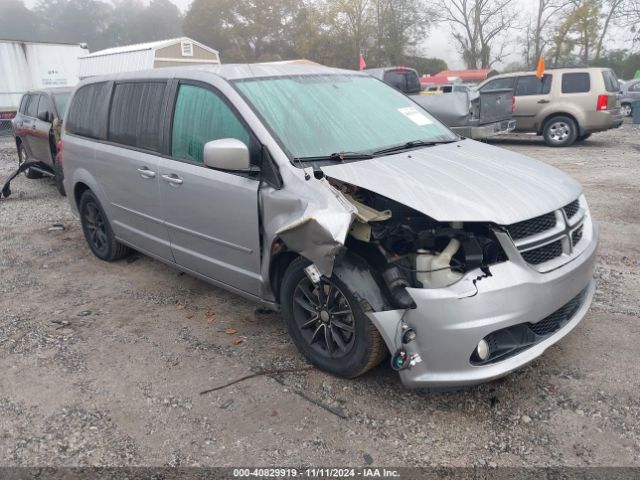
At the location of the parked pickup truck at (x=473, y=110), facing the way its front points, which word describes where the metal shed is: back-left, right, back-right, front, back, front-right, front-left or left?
front

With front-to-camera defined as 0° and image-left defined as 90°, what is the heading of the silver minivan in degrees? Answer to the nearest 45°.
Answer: approximately 315°

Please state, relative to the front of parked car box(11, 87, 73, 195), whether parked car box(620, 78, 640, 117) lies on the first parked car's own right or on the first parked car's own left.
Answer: on the first parked car's own left

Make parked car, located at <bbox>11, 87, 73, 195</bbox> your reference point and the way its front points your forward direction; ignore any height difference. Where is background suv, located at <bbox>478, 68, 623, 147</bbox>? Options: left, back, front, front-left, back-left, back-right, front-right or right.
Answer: front-left

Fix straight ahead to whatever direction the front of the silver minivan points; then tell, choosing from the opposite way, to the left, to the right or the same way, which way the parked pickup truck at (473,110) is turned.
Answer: the opposite way

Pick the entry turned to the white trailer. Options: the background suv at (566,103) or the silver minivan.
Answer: the background suv

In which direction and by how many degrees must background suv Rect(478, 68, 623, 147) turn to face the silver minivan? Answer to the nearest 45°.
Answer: approximately 90° to its left

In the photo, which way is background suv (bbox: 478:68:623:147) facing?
to the viewer's left

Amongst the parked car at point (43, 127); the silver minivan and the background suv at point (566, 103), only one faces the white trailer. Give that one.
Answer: the background suv

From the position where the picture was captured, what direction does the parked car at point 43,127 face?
facing the viewer and to the right of the viewer

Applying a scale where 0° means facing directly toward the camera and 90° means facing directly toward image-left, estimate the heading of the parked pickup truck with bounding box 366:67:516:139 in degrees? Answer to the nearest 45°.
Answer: approximately 135°

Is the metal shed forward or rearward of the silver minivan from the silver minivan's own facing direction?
rearward
